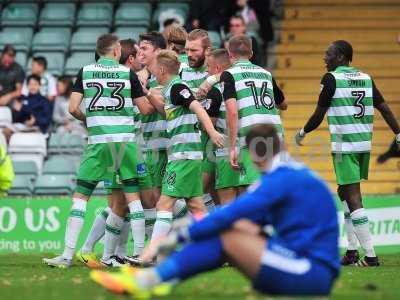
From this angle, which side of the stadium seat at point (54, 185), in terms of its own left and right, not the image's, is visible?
front

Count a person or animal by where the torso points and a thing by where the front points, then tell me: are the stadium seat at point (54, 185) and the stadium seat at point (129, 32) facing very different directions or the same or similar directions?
same or similar directions

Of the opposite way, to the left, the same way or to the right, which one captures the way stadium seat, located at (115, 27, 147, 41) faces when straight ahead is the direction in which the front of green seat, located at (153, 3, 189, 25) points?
the same way

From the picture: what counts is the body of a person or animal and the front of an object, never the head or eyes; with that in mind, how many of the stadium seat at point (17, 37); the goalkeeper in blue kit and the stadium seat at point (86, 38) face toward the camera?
2

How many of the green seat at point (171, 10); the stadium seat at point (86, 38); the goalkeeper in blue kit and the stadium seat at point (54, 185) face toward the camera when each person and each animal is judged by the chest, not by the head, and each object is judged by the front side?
3

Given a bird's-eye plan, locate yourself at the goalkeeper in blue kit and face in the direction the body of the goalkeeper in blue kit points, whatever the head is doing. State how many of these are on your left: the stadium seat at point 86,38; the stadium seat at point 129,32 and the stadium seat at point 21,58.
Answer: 0

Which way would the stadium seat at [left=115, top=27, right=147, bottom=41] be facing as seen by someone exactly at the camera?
facing the viewer

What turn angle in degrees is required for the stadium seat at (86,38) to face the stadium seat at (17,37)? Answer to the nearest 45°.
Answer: approximately 90° to its right

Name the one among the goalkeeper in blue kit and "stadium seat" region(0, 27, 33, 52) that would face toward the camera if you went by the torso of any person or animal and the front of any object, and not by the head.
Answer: the stadium seat

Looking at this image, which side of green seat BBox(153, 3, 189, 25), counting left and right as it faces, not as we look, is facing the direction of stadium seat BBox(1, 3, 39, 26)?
right
